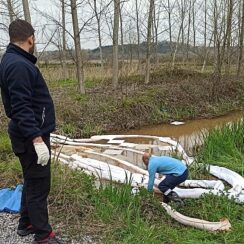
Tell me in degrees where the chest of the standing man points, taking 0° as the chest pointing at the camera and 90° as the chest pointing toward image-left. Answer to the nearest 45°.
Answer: approximately 270°

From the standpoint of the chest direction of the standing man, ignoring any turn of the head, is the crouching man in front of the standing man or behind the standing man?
in front

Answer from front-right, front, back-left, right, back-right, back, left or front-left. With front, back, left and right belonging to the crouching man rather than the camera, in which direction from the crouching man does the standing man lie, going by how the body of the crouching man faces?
front-left

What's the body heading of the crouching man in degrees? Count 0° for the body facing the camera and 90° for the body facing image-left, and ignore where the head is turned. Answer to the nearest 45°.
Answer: approximately 90°

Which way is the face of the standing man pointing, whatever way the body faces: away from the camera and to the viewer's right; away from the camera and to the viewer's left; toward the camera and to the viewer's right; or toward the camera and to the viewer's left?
away from the camera and to the viewer's right

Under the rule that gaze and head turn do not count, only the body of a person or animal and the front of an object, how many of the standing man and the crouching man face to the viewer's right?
1
